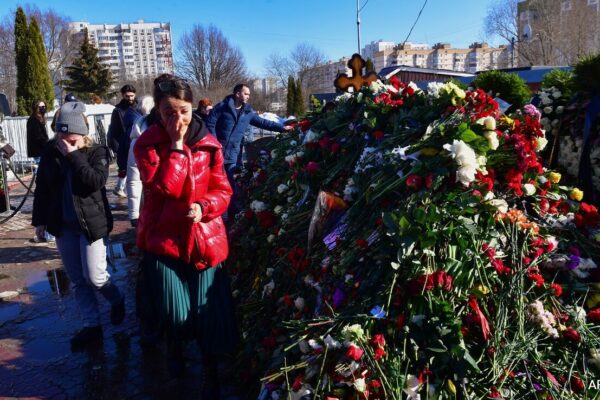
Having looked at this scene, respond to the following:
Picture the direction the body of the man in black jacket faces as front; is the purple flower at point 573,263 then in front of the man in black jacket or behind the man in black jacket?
in front

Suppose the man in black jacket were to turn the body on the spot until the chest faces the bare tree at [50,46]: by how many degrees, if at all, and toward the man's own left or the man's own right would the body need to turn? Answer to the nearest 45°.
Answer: approximately 135° to the man's own left

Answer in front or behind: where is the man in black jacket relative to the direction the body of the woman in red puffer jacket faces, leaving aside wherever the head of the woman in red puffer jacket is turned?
behind

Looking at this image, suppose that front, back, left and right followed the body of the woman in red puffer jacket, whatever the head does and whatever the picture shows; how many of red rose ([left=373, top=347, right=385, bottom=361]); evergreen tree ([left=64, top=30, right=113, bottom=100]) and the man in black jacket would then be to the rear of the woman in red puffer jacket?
2

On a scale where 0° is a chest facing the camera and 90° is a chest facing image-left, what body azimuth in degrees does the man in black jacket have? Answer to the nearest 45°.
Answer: approximately 315°

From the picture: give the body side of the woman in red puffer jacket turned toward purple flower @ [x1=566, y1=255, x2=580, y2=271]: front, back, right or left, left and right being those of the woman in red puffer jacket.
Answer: left

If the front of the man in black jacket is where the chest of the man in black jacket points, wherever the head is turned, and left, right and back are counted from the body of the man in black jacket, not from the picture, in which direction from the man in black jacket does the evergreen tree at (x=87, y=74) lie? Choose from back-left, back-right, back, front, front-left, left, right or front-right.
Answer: back-left

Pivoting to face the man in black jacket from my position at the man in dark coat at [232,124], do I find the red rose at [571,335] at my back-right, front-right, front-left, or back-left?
back-left

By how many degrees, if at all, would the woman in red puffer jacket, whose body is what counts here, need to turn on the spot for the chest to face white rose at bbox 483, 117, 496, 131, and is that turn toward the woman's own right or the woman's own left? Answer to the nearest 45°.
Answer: approximately 90° to the woman's own left

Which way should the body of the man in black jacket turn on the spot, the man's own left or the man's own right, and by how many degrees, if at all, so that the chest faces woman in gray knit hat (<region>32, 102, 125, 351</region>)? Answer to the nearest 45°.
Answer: approximately 45° to the man's own right

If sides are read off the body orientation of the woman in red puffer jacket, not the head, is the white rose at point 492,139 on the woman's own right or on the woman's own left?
on the woman's own left

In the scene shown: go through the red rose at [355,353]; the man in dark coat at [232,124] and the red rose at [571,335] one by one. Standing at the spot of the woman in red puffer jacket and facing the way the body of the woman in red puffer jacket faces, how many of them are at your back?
1

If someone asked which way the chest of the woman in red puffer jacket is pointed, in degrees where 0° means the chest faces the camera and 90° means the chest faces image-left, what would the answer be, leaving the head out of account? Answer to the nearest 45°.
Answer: approximately 0°

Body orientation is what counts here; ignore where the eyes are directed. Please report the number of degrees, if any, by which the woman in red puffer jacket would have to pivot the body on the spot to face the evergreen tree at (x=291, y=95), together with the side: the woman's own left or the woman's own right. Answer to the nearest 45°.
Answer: approximately 180°
